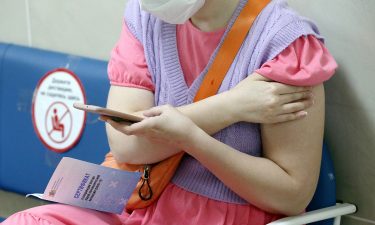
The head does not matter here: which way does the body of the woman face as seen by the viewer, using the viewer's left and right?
facing the viewer and to the left of the viewer
